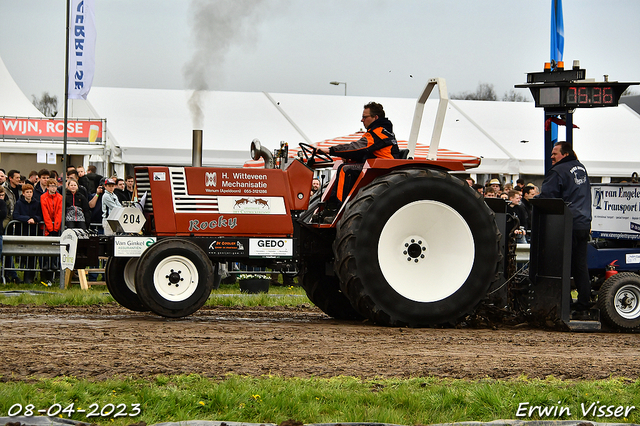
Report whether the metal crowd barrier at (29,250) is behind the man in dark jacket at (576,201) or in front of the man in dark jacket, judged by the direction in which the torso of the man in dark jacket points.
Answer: in front

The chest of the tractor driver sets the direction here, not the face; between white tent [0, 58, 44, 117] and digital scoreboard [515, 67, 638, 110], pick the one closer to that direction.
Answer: the white tent

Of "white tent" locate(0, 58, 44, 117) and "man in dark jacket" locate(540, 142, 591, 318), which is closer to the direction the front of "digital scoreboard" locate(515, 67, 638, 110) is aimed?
the man in dark jacket

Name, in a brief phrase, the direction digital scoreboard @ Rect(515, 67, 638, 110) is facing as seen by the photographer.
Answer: facing the viewer

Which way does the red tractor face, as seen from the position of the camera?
facing to the left of the viewer

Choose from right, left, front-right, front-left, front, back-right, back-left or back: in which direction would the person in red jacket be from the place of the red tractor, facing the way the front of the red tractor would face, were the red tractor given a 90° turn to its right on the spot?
front-left

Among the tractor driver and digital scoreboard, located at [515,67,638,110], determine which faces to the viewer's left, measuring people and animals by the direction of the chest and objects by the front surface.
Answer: the tractor driver

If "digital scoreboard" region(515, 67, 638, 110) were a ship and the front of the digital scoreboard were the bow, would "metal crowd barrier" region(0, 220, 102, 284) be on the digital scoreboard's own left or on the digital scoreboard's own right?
on the digital scoreboard's own right

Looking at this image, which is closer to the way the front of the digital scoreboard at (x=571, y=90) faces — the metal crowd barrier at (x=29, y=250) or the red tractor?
the red tractor

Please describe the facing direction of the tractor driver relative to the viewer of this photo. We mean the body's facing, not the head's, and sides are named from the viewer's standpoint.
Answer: facing to the left of the viewer

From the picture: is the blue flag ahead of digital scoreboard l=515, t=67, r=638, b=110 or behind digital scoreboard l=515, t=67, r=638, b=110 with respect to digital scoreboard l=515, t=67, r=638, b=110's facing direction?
behind

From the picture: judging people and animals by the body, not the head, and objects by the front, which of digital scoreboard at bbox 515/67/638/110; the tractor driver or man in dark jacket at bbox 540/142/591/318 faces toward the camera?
the digital scoreboard

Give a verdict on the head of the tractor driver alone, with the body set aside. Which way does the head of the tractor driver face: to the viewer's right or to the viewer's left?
to the viewer's left

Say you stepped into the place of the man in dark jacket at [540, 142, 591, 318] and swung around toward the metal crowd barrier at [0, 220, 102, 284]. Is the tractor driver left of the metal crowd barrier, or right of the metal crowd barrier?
left

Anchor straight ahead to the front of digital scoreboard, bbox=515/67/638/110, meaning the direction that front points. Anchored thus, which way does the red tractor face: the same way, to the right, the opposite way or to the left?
to the right

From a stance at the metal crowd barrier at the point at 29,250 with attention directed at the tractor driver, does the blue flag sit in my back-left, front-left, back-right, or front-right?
front-left

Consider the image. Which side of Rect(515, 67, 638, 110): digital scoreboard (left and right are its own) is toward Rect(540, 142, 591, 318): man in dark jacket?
front
